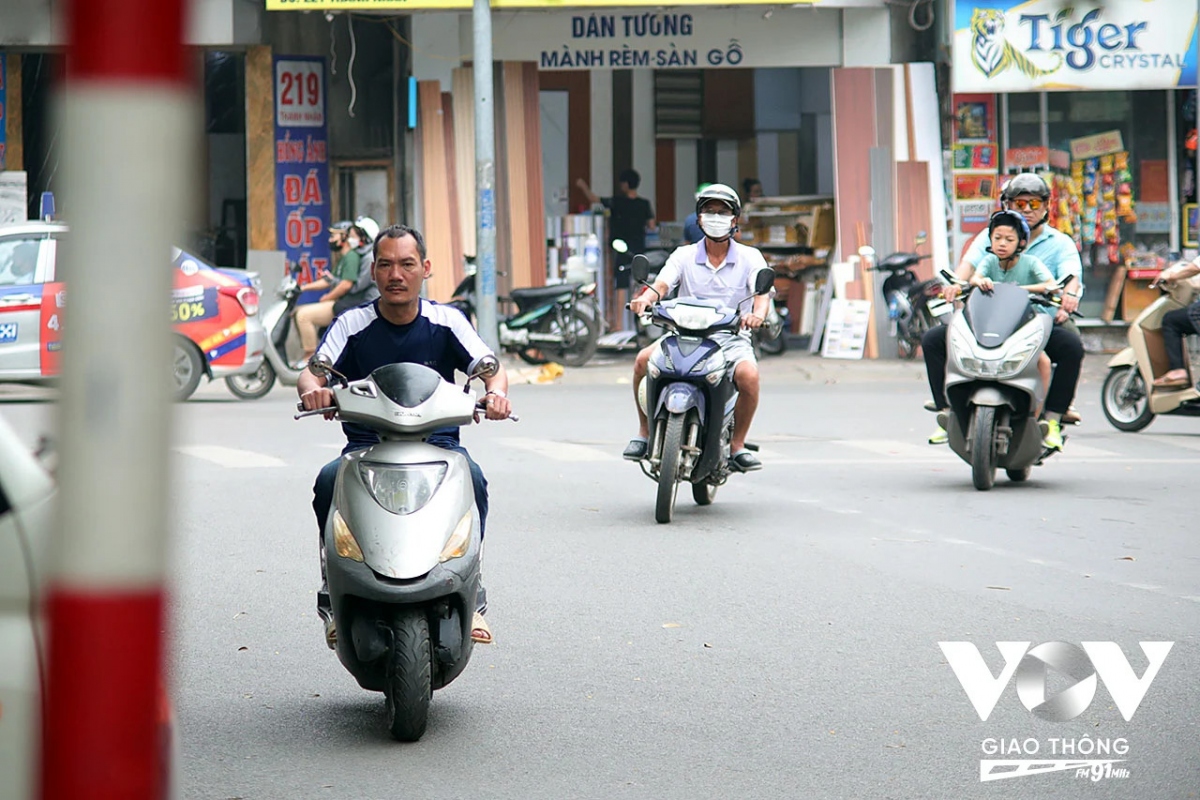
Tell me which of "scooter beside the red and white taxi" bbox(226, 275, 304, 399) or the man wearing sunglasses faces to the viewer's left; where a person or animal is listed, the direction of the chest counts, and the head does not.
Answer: the scooter beside the red and white taxi

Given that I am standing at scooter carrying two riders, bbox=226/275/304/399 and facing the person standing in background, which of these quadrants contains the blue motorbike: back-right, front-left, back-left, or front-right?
back-right

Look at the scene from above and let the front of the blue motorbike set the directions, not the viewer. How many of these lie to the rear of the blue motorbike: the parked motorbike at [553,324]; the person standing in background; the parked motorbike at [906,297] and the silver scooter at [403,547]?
3

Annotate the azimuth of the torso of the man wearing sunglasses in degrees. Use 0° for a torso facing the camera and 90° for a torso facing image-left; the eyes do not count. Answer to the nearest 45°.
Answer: approximately 0°

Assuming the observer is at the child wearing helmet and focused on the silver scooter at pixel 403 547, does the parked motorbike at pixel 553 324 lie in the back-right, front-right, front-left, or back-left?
back-right

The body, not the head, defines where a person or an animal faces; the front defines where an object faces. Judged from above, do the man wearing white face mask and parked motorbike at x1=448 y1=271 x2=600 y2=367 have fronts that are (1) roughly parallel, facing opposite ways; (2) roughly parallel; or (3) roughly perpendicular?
roughly perpendicular

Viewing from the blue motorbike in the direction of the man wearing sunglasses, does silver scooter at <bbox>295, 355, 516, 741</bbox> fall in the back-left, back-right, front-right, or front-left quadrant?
back-right
